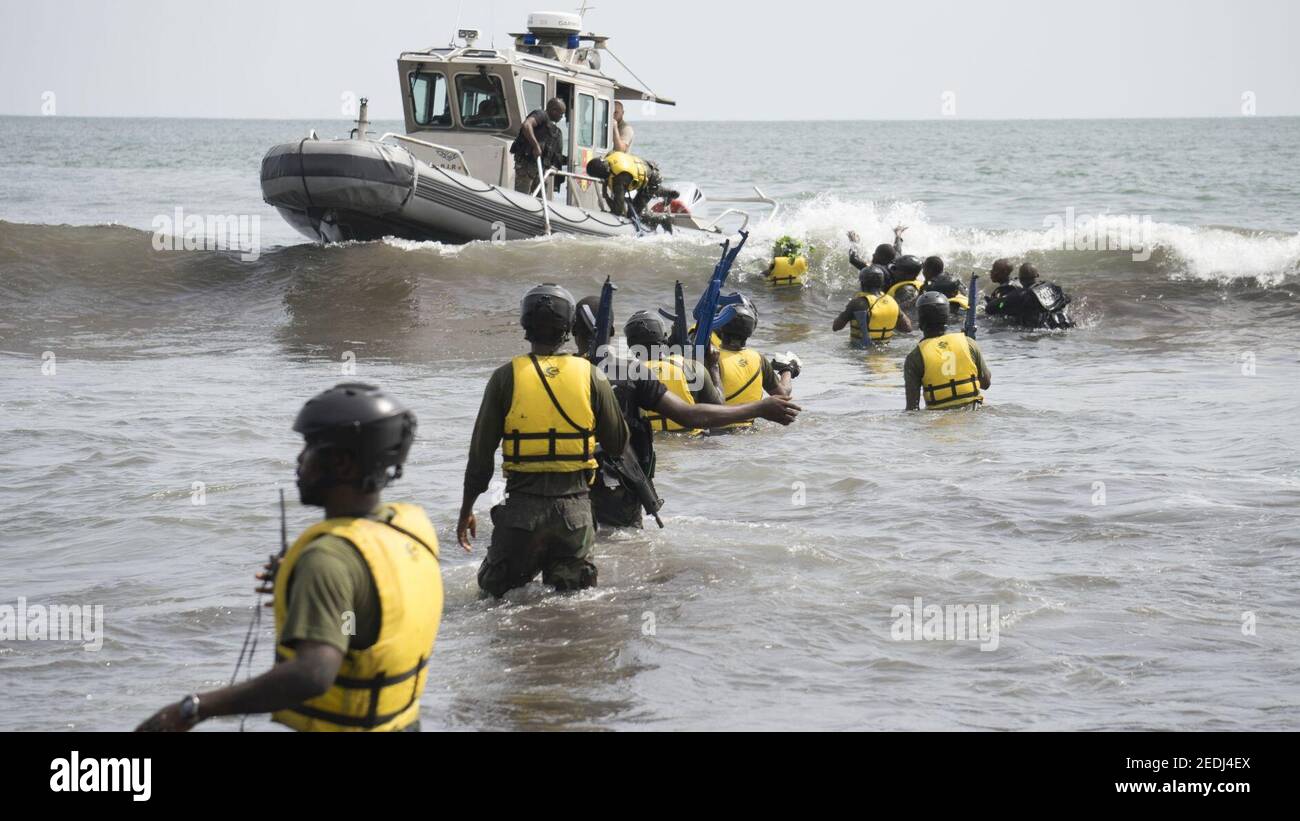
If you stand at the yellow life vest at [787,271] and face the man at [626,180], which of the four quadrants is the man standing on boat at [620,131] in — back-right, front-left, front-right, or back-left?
front-right

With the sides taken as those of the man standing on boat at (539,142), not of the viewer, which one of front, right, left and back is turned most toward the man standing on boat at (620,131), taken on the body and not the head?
left

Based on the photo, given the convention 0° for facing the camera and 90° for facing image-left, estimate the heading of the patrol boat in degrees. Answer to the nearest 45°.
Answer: approximately 45°

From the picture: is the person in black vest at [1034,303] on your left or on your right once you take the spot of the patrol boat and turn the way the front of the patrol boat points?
on your left

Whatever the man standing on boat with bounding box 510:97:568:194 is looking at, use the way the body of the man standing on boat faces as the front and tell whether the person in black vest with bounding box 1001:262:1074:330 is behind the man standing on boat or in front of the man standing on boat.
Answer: in front

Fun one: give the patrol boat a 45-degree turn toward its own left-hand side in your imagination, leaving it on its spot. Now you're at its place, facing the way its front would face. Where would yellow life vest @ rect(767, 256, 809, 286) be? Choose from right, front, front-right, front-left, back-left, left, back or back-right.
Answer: left
